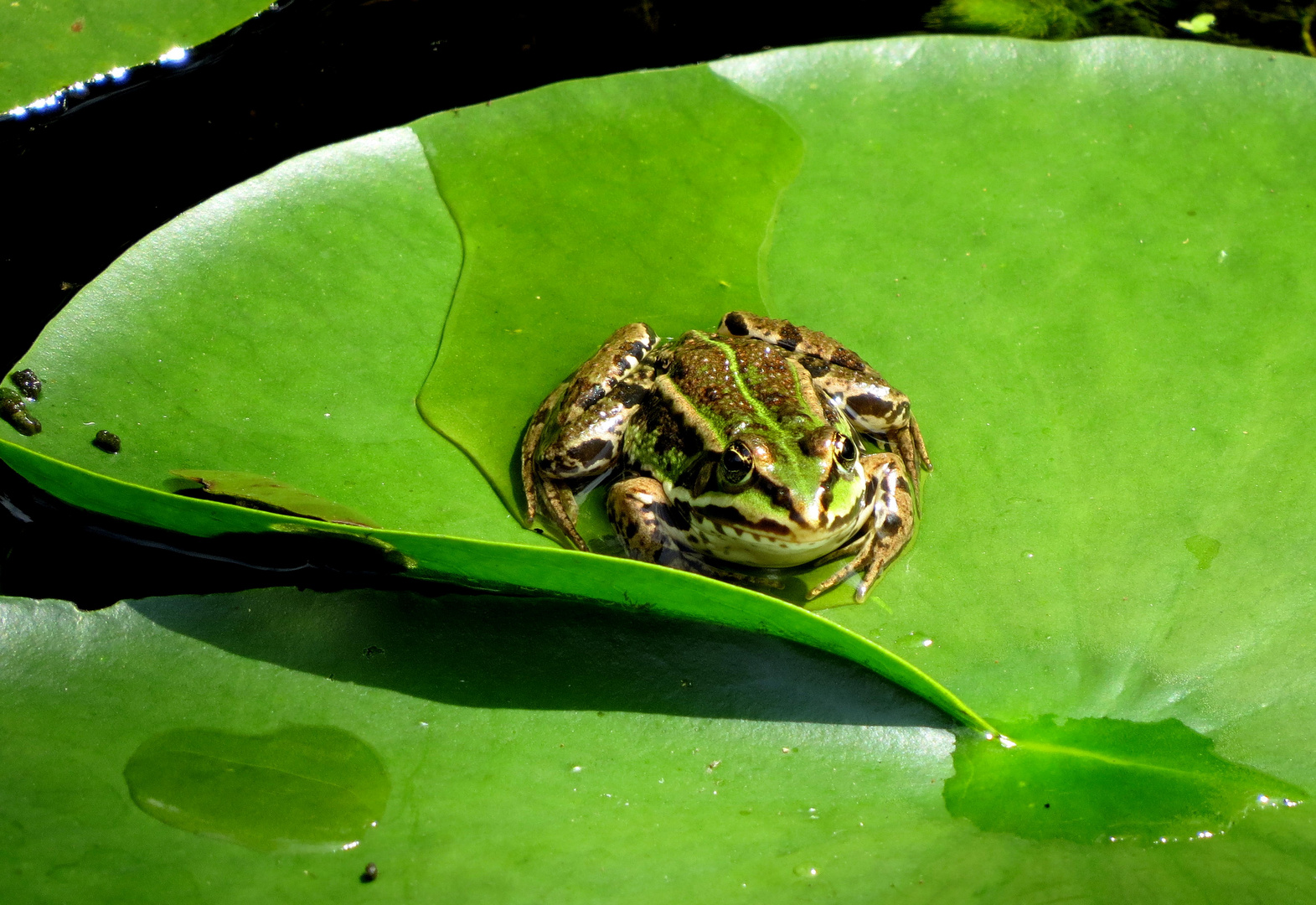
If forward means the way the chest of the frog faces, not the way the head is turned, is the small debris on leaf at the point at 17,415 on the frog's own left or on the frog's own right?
on the frog's own right

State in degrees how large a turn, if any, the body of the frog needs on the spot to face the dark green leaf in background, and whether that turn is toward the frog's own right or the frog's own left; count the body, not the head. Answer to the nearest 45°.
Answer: approximately 180°

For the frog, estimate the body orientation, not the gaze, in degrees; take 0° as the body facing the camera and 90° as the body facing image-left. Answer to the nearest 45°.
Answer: approximately 315°

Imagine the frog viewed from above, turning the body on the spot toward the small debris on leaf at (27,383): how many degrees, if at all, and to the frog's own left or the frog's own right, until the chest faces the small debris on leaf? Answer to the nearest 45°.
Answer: approximately 135° to the frog's own right

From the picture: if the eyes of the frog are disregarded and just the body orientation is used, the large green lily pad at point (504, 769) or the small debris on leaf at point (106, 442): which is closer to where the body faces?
the large green lily pad

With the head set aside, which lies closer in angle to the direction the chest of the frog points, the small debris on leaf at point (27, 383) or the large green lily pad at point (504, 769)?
the large green lily pad
